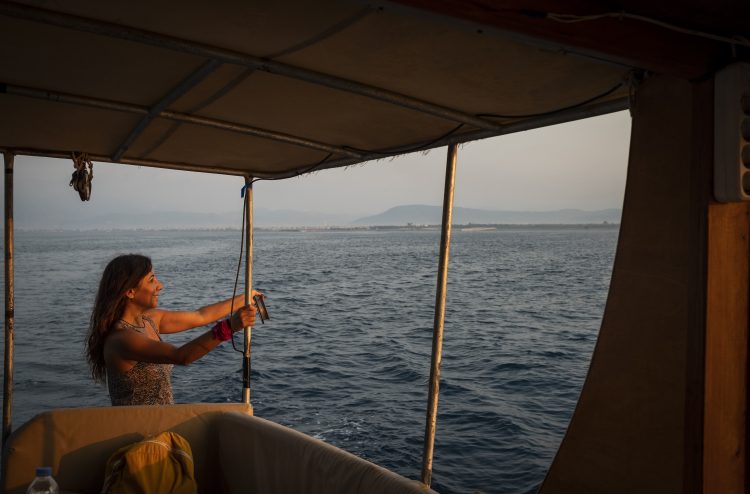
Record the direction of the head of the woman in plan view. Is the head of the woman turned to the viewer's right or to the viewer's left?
to the viewer's right

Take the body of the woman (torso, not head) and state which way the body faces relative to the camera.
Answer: to the viewer's right
